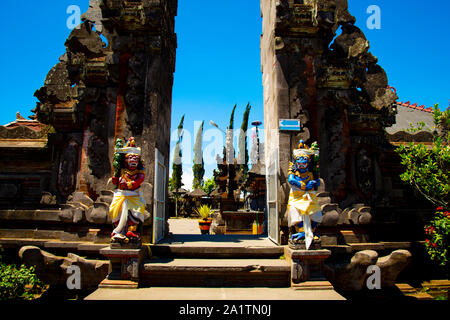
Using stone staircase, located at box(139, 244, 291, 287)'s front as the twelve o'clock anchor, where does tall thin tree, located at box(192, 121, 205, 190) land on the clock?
The tall thin tree is roughly at 6 o'clock from the stone staircase.

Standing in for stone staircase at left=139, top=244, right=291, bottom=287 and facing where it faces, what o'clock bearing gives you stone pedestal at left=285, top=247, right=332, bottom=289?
The stone pedestal is roughly at 9 o'clock from the stone staircase.

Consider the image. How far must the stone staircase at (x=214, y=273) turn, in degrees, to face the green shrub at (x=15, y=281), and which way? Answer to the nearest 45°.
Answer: approximately 90° to its right

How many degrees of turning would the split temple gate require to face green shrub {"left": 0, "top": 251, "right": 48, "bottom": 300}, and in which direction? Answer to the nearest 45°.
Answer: approximately 45° to its right

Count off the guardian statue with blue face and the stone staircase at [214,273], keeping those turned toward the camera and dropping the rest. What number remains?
2

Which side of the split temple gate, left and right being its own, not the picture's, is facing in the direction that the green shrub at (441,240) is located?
left

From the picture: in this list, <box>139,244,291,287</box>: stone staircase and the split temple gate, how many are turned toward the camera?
2
